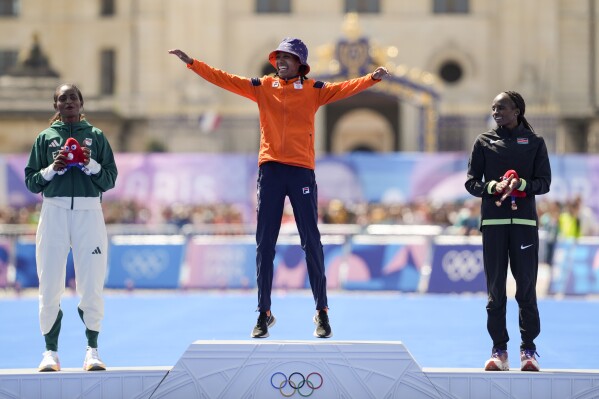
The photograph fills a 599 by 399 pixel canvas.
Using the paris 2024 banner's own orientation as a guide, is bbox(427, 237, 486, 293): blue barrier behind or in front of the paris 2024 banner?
in front

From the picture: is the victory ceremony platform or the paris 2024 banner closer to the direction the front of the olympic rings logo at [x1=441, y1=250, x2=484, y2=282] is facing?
the victory ceremony platform

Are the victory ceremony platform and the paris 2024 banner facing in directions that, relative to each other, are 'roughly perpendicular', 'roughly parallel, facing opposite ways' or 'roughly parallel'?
roughly parallel

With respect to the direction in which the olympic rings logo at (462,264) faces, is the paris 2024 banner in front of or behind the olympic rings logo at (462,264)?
behind

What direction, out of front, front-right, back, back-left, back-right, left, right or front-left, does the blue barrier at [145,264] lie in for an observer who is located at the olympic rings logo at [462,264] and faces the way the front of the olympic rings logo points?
right

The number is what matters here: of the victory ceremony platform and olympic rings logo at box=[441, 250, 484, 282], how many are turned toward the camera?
2

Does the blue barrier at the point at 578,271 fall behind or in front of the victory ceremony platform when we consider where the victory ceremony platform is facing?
behind

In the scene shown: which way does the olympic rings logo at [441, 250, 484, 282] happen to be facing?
toward the camera

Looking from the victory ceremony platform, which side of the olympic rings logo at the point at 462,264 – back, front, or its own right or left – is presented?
front

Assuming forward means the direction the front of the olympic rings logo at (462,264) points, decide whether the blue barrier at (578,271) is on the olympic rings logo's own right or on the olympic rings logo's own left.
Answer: on the olympic rings logo's own left

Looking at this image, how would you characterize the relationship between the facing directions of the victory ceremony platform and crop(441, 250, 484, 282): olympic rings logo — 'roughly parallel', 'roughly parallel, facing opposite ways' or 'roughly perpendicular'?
roughly parallel

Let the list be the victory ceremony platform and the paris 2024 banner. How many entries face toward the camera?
2

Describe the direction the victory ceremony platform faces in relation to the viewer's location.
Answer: facing the viewer

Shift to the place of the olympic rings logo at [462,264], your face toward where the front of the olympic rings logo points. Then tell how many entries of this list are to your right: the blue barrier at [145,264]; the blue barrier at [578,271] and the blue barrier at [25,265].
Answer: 2

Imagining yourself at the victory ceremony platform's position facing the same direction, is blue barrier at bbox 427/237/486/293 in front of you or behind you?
behind

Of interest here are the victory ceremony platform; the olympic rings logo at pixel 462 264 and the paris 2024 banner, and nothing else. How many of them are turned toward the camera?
3

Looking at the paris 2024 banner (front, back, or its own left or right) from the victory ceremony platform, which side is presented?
front
